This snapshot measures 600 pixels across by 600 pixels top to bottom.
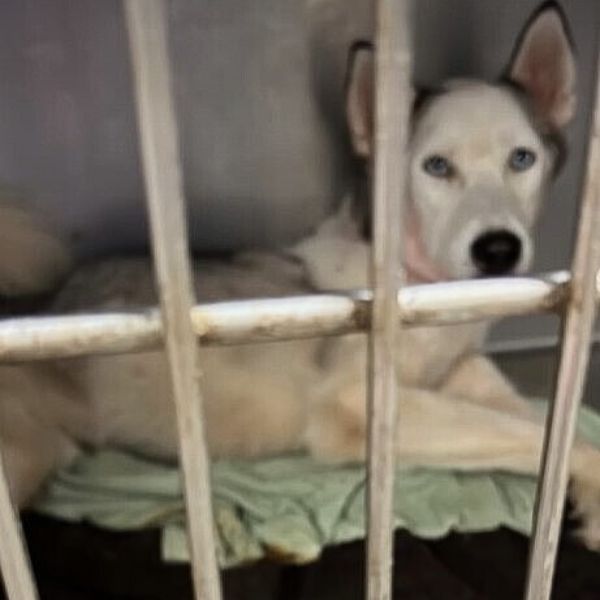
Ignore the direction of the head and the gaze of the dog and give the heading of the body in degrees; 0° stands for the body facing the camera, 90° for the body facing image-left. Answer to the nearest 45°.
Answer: approximately 270°
